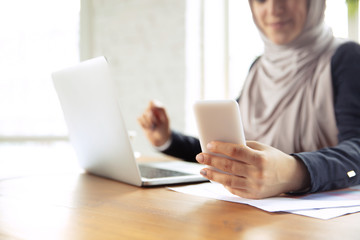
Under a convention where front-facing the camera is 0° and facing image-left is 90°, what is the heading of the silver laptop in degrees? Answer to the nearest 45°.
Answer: approximately 225°

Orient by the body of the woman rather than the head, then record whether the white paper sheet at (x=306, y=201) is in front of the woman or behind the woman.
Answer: in front

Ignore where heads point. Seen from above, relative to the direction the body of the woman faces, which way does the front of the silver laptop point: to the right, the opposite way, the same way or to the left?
the opposite way

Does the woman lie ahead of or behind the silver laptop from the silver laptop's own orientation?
ahead
